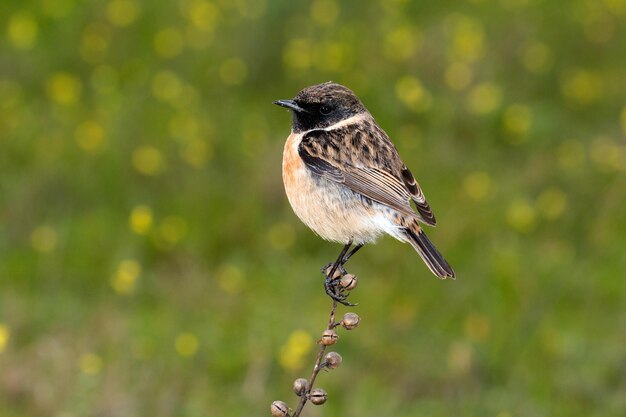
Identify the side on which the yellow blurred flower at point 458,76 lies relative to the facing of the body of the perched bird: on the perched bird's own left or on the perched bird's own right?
on the perched bird's own right

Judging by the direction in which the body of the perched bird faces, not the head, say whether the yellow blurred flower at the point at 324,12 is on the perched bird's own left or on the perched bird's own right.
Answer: on the perched bird's own right

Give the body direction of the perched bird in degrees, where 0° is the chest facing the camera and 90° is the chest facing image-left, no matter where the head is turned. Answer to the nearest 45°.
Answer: approximately 90°
